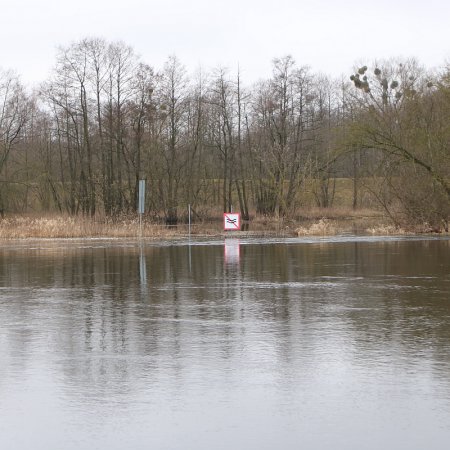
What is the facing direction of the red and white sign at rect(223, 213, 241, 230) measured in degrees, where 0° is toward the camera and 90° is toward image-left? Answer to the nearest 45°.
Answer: approximately 0°
